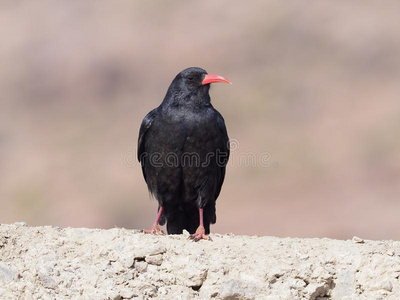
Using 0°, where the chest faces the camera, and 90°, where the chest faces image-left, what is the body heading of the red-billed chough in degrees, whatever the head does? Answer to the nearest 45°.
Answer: approximately 0°

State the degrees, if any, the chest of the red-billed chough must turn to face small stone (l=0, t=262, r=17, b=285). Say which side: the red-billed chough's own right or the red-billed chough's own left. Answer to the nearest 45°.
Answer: approximately 45° to the red-billed chough's own right
